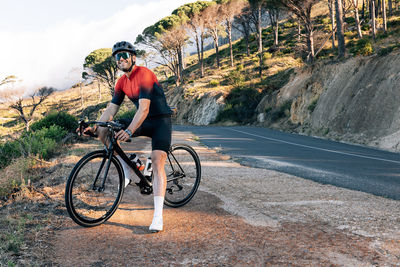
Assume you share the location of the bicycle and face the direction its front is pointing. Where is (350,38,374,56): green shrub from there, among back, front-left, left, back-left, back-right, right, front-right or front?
back

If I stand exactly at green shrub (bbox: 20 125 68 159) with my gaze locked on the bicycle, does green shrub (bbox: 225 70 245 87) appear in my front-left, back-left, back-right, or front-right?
back-left

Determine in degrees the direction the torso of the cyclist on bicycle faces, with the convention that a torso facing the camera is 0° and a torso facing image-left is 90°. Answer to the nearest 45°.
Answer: approximately 45°

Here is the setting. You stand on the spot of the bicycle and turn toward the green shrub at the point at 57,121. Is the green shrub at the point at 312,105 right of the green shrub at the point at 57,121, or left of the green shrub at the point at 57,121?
right

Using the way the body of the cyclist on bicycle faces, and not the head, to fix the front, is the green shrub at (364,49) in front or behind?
behind

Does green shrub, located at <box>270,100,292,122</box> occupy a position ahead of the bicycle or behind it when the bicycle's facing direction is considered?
behind

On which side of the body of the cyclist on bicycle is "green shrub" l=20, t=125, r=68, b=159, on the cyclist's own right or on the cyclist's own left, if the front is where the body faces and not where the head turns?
on the cyclist's own right

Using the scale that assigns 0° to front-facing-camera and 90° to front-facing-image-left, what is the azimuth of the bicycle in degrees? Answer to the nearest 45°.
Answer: approximately 45°

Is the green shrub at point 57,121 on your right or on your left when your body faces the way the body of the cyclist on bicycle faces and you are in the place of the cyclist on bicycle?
on your right
